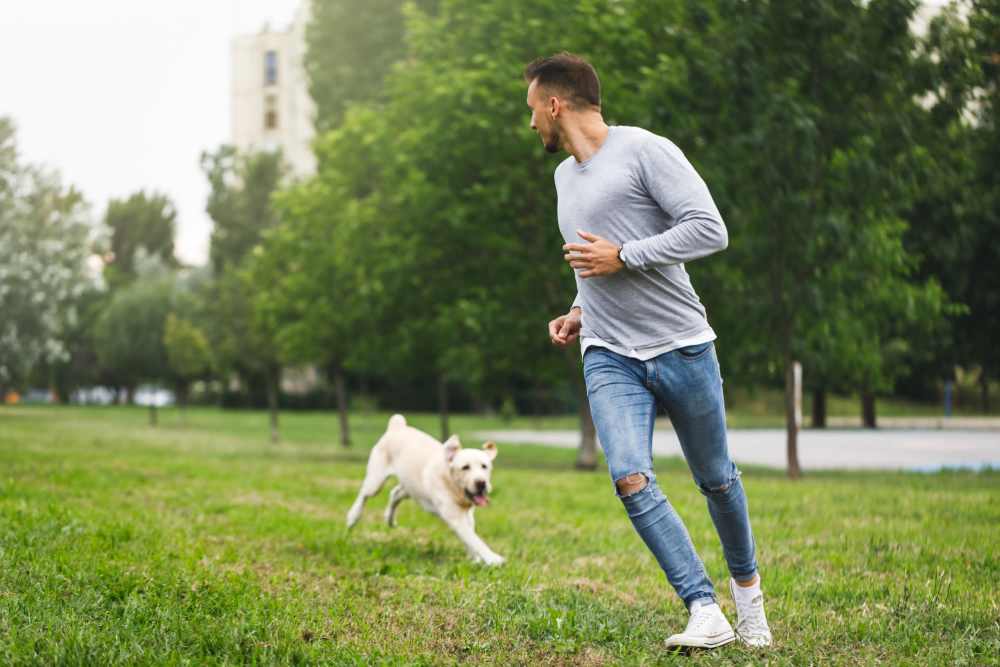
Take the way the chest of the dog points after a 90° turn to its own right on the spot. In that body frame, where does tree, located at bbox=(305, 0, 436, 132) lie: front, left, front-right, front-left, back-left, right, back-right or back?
back-right

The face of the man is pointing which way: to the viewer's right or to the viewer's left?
to the viewer's left

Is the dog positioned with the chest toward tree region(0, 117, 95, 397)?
no

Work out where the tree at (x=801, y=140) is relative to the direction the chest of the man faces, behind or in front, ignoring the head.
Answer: behind

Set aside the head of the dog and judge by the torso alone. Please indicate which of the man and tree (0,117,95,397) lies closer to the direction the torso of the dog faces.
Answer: the man

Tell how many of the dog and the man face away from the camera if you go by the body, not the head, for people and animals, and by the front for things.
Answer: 0

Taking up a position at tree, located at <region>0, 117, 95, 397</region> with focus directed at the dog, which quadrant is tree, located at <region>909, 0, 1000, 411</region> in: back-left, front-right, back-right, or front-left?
front-left

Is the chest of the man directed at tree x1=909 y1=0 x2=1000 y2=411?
no

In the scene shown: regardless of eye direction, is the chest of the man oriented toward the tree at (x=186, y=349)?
no

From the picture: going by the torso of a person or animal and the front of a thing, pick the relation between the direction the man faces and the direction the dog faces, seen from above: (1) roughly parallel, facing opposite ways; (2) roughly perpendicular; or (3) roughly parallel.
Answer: roughly perpendicular

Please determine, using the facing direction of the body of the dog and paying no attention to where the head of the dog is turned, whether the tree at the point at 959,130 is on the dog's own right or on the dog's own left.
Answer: on the dog's own left
